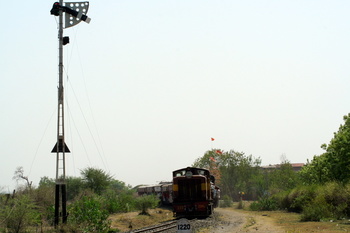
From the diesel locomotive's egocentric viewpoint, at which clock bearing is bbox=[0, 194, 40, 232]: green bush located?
The green bush is roughly at 1 o'clock from the diesel locomotive.

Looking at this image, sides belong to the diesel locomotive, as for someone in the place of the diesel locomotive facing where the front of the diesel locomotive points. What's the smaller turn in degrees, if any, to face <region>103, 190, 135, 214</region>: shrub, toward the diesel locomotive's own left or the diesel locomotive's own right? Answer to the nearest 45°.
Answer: approximately 135° to the diesel locomotive's own right

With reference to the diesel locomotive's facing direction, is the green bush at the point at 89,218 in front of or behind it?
in front

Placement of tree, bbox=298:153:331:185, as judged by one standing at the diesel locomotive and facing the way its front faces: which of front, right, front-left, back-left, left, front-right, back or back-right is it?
back-left

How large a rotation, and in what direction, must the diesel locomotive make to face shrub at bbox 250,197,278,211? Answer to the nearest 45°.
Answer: approximately 135° to its left

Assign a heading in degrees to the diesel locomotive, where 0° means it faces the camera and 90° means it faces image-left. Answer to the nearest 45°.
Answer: approximately 0°

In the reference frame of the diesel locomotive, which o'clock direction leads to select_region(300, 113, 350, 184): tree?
The tree is roughly at 8 o'clock from the diesel locomotive.

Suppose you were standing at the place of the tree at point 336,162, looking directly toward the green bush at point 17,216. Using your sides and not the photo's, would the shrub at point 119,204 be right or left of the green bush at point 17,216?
right

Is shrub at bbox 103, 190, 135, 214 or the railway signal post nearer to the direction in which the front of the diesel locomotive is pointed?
the railway signal post

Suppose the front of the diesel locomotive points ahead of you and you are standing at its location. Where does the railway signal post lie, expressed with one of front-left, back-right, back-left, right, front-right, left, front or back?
front-right

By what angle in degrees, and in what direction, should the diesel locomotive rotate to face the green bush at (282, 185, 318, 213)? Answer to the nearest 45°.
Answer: approximately 135° to its left

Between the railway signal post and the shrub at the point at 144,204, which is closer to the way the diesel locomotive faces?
the railway signal post

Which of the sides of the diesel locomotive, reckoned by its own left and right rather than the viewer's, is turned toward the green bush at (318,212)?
left
